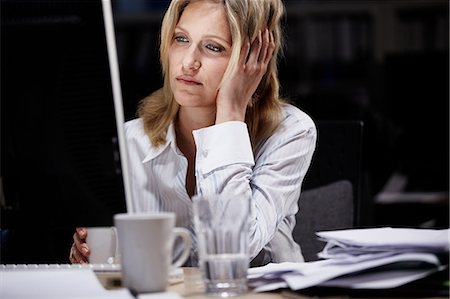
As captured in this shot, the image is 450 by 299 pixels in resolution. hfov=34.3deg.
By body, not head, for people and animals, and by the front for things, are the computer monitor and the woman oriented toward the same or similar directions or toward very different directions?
very different directions

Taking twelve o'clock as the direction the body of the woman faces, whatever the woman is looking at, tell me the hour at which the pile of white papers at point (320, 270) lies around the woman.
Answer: The pile of white papers is roughly at 10 o'clock from the woman.

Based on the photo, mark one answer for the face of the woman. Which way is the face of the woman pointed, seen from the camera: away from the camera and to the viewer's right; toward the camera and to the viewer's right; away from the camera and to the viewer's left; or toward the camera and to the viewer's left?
toward the camera and to the viewer's left

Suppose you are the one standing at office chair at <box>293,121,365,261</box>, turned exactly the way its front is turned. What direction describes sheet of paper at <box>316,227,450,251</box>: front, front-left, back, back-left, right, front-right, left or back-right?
front-left

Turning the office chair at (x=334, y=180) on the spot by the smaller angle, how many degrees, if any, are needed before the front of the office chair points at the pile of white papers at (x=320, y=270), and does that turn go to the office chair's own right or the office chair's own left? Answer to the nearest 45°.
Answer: approximately 45° to the office chair's own left

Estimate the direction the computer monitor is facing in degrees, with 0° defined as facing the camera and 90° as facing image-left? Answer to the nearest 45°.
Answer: approximately 225°

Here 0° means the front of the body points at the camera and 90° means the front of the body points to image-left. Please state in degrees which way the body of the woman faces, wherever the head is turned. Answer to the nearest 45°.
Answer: approximately 45°

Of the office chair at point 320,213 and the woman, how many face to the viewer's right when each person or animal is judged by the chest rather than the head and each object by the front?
0

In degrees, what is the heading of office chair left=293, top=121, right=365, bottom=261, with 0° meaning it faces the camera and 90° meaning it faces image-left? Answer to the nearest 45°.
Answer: approximately 45°

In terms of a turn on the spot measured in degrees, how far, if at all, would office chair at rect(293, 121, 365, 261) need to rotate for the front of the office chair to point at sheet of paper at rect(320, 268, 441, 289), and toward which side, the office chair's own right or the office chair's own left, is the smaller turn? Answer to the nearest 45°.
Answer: approximately 45° to the office chair's own left

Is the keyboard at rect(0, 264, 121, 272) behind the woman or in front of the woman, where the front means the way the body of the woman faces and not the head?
in front
